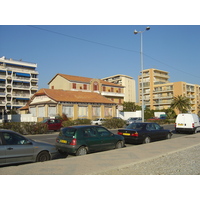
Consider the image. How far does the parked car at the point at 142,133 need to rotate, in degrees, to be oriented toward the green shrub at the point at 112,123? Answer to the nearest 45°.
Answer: approximately 45° to its left
